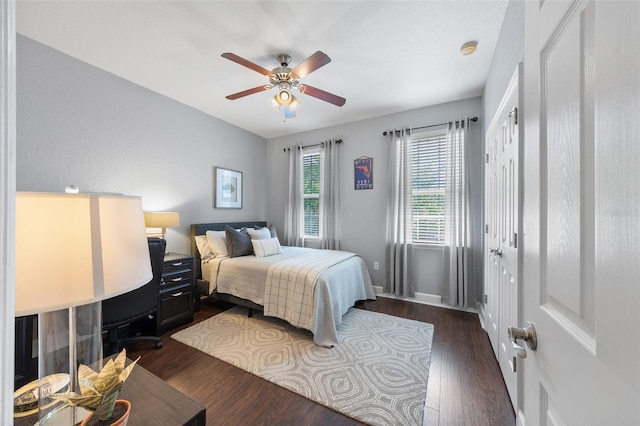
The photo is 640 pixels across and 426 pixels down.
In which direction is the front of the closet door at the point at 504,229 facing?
to the viewer's left

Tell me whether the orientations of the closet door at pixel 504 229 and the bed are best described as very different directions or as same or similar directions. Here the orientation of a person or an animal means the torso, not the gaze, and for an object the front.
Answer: very different directions

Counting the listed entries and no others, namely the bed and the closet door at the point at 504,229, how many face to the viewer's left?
1

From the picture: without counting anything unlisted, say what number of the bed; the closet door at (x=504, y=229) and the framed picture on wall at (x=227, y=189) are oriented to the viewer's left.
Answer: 1

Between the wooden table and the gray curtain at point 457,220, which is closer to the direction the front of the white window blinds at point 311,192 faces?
the wooden table

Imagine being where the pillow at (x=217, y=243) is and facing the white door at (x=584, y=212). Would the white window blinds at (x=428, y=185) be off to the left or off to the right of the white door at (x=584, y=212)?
left

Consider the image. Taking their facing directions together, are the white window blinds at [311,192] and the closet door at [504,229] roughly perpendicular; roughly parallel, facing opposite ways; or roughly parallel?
roughly perpendicular

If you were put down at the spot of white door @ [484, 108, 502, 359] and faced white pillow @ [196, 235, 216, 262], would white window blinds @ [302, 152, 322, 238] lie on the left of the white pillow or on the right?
right

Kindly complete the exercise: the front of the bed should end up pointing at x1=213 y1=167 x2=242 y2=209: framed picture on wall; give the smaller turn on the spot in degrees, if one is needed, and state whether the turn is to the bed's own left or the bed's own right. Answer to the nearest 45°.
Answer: approximately 180°

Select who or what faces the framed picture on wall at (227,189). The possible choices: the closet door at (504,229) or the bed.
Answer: the closet door

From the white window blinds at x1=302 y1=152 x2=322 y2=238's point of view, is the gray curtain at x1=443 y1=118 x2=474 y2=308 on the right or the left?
on its left

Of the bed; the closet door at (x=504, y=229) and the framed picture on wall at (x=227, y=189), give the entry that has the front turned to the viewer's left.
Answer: the closet door

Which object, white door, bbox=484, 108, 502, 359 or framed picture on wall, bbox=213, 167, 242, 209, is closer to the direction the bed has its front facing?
the white door

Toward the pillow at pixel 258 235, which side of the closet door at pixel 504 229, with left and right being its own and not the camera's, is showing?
front
